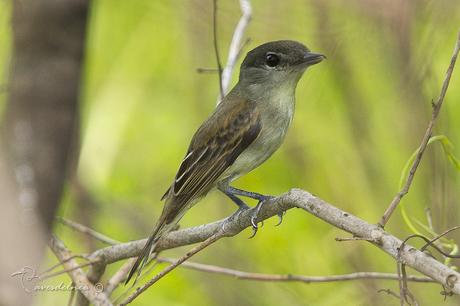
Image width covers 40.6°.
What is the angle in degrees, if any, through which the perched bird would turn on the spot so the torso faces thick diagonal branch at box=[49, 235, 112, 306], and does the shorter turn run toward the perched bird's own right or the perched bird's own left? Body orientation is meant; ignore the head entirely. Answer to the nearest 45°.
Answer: approximately 135° to the perched bird's own right

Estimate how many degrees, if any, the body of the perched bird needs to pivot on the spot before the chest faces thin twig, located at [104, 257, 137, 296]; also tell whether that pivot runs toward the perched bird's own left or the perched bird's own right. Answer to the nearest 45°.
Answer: approximately 135° to the perched bird's own right

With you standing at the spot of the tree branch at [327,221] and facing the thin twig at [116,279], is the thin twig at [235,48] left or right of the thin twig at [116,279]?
right

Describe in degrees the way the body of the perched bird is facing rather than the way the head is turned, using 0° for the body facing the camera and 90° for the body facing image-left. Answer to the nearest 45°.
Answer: approximately 270°
